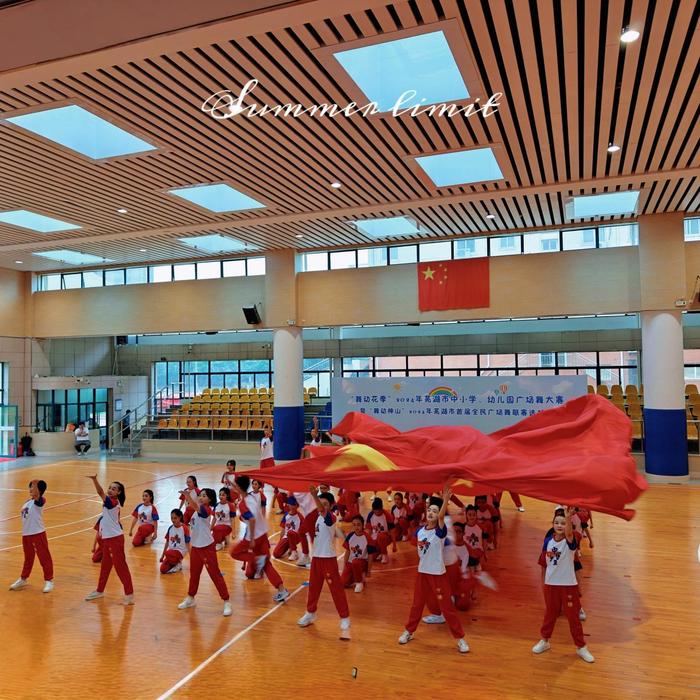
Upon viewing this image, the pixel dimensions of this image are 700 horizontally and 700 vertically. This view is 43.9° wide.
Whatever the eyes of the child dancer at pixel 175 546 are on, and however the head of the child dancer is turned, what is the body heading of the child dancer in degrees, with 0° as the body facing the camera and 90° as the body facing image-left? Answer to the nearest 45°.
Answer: approximately 45°

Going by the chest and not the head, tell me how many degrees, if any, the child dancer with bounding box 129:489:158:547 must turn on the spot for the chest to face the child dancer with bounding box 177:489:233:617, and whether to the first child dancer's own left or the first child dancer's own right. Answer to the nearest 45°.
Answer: approximately 45° to the first child dancer's own left

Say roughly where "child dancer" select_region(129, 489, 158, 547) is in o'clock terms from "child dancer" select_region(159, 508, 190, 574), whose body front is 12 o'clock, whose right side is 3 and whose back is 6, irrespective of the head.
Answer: "child dancer" select_region(129, 489, 158, 547) is roughly at 4 o'clock from "child dancer" select_region(159, 508, 190, 574).

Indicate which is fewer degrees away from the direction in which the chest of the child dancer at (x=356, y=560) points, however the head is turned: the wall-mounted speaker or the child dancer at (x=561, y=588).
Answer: the child dancer

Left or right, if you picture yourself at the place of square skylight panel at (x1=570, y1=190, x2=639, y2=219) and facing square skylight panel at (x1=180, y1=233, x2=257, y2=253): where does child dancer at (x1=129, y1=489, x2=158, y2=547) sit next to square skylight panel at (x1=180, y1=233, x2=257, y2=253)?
left

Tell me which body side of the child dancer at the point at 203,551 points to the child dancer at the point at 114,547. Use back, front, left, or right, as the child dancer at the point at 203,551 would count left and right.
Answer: right
